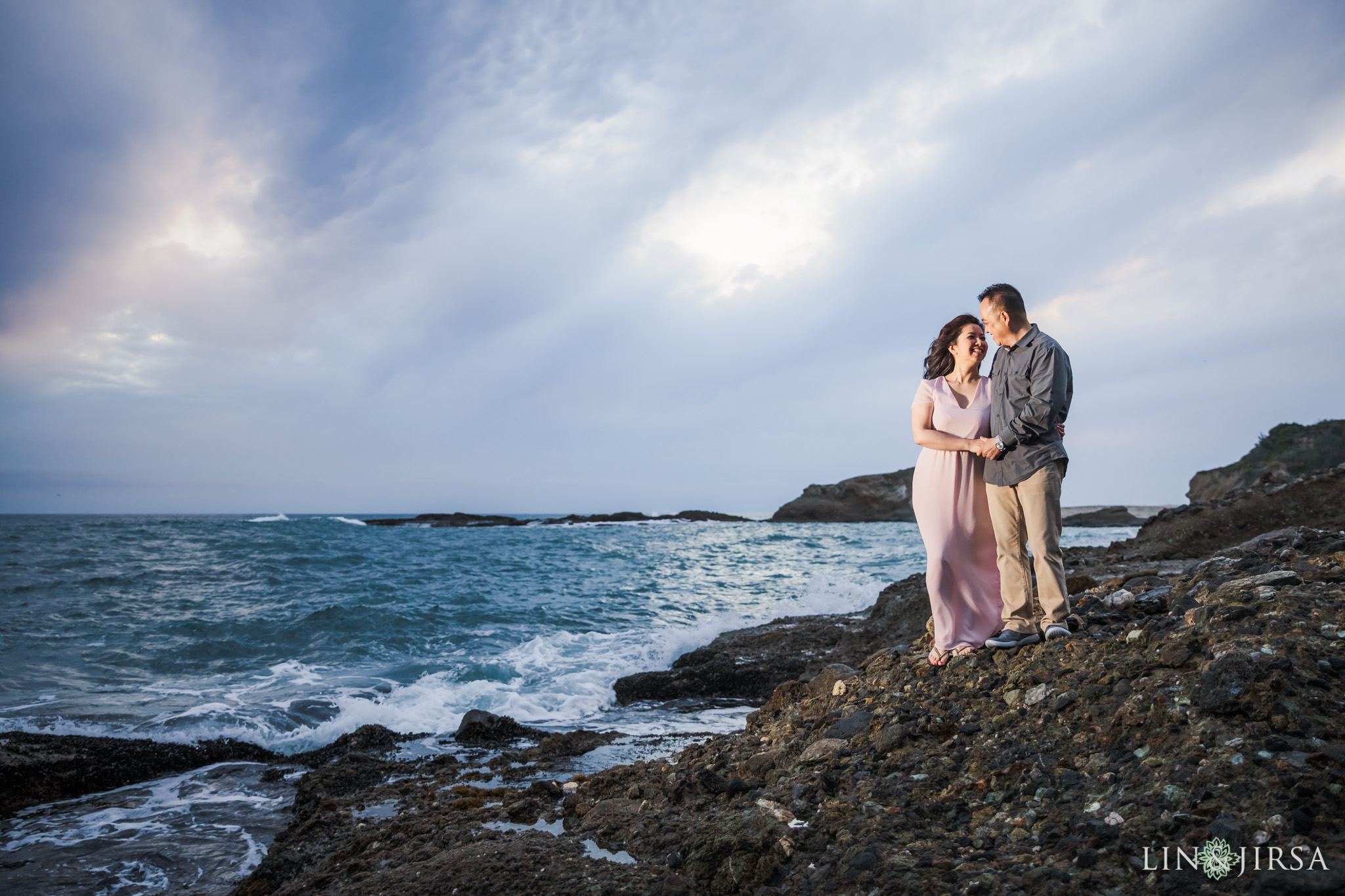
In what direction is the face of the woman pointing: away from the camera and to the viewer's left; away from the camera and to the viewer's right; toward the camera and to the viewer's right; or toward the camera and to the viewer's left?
toward the camera and to the viewer's right

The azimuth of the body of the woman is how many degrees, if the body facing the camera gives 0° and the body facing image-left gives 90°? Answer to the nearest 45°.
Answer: approximately 315°

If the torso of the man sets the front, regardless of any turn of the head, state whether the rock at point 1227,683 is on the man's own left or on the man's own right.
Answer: on the man's own left

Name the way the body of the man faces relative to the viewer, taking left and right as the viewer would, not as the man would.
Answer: facing the viewer and to the left of the viewer

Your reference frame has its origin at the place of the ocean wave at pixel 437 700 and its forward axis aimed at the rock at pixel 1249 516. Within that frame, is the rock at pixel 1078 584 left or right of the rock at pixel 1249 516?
right

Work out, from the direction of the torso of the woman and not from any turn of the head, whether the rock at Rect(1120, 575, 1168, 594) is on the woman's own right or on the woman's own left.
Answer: on the woman's own left

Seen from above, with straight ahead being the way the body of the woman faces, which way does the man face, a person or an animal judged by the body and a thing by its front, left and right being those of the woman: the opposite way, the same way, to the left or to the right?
to the right

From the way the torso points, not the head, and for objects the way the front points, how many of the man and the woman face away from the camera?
0

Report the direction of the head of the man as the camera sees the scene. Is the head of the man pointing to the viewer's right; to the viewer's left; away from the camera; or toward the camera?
to the viewer's left
